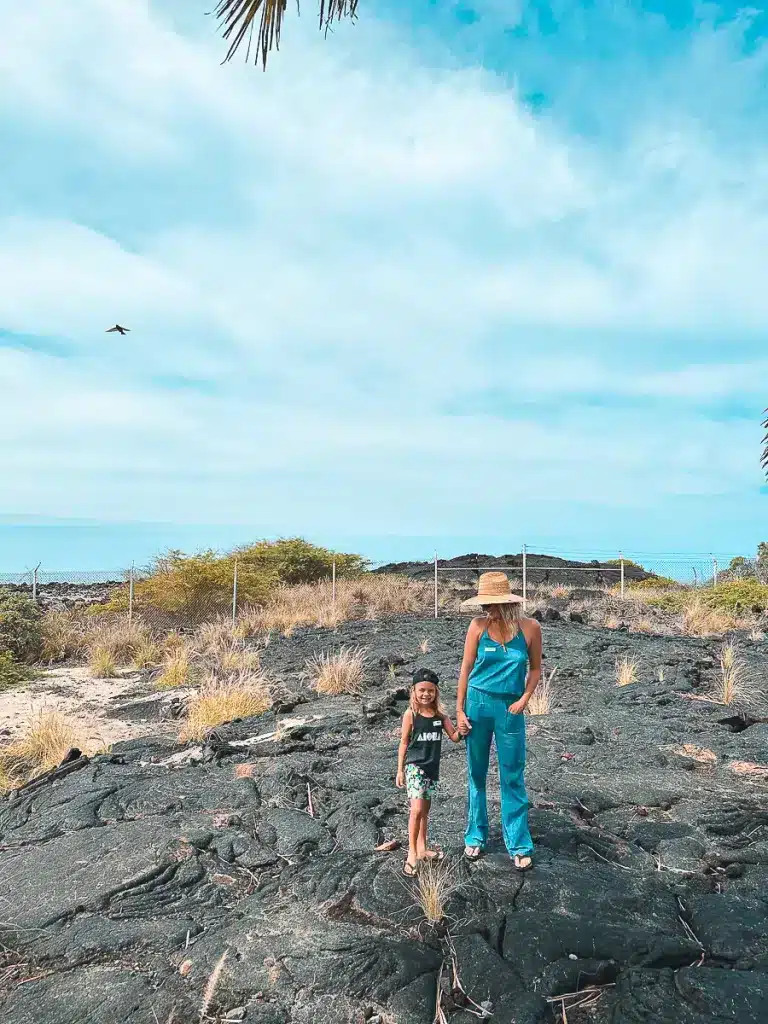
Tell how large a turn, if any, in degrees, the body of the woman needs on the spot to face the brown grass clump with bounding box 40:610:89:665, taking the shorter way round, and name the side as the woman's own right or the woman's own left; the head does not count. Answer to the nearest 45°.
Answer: approximately 135° to the woman's own right

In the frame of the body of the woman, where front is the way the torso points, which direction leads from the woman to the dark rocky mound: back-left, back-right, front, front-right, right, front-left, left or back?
back

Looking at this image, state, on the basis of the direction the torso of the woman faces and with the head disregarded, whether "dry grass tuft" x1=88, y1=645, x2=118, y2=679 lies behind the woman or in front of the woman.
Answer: behind

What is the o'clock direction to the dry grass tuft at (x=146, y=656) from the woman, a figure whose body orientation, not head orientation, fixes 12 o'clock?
The dry grass tuft is roughly at 5 o'clock from the woman.

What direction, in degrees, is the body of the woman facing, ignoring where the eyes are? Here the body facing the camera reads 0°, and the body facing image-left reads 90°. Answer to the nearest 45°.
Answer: approximately 0°

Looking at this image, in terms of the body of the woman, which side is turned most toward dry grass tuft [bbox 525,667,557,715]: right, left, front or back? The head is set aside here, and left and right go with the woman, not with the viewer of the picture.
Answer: back

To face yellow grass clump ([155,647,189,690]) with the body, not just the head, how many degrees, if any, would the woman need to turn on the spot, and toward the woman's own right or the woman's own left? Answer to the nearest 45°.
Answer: approximately 135° to the woman's own right

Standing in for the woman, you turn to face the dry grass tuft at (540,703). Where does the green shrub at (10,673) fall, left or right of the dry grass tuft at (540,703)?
left

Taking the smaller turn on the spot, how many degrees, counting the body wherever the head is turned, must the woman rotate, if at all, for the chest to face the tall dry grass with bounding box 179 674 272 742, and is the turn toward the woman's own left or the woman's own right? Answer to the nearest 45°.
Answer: approximately 135° to the woman's own right

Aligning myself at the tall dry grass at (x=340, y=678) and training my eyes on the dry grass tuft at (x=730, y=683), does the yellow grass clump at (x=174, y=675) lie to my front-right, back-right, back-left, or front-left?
back-left
